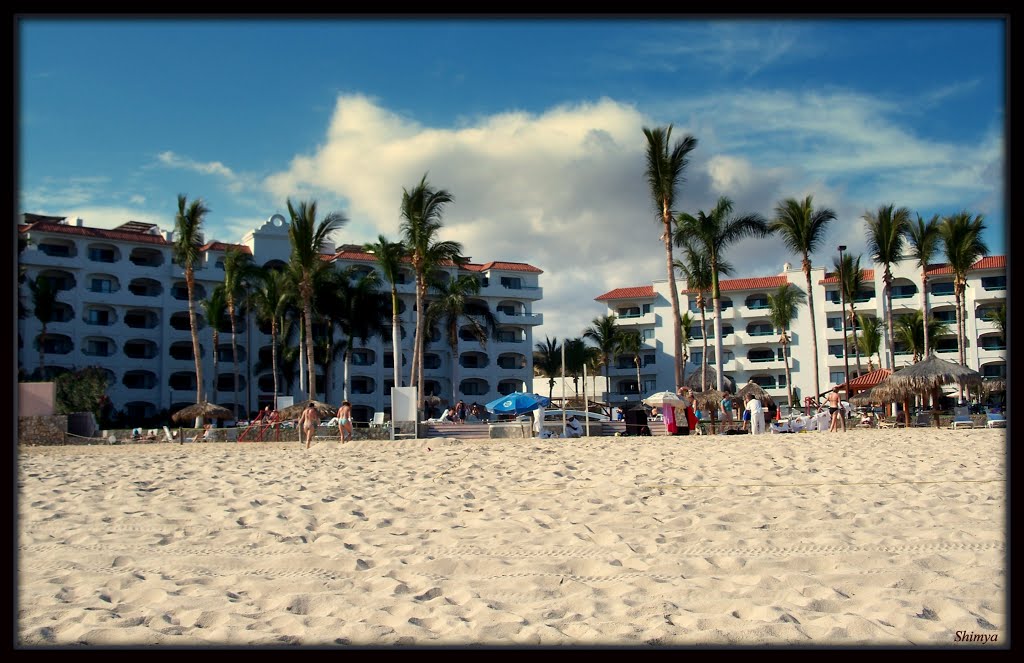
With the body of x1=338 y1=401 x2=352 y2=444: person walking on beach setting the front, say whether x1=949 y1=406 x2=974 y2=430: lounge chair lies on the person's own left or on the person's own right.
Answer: on the person's own right

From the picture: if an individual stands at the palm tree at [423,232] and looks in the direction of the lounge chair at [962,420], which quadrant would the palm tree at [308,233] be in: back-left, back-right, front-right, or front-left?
back-right

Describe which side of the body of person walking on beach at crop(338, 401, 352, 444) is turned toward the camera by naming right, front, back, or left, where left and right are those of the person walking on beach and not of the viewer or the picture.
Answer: back

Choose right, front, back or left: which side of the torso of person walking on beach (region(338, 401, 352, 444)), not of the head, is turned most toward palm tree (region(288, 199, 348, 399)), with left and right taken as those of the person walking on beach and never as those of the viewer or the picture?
front

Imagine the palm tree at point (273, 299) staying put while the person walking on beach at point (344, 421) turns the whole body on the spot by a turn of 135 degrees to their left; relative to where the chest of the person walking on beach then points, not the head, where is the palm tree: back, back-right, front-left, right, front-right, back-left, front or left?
back-right

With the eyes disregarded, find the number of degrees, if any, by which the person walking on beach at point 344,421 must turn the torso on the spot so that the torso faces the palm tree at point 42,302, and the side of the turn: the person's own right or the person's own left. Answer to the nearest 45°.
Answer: approximately 45° to the person's own left

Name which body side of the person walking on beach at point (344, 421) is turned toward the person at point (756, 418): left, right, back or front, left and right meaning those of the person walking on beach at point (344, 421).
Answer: right

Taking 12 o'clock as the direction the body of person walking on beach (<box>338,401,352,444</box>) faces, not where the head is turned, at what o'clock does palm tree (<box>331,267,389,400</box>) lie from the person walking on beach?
The palm tree is roughly at 12 o'clock from the person walking on beach.

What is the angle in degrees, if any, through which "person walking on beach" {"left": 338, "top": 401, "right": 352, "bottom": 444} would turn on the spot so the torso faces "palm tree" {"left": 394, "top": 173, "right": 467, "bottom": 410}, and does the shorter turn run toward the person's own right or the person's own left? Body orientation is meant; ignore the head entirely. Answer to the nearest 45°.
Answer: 0° — they already face it

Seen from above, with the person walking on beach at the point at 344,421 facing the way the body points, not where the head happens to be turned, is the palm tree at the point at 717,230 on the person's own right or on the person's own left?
on the person's own right
